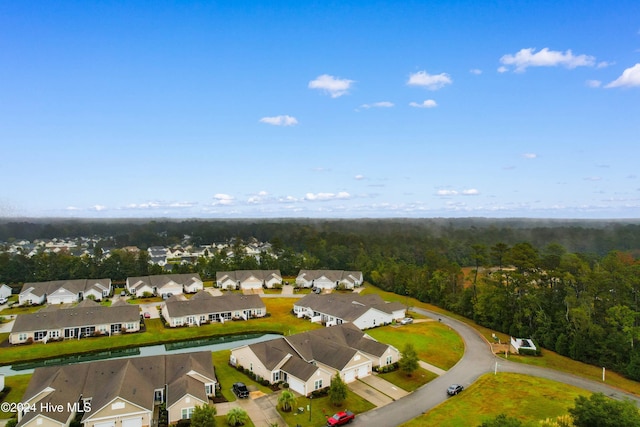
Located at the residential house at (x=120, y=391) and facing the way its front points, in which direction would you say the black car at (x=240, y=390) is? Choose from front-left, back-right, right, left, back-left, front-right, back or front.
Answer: left

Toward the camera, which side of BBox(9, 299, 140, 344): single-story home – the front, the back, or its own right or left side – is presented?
back

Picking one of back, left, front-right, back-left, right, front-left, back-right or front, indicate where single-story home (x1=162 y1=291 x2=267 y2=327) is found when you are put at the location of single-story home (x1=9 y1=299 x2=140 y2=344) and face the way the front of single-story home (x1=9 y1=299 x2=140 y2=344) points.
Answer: right

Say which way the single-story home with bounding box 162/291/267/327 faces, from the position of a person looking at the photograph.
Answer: facing away from the viewer

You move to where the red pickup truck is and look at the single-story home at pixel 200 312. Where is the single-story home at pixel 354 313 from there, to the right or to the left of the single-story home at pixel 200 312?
right

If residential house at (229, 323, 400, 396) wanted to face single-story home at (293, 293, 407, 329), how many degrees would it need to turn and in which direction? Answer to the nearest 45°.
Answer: approximately 135° to its left

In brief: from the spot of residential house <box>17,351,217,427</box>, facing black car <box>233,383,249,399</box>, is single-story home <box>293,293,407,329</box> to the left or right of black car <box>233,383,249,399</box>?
left

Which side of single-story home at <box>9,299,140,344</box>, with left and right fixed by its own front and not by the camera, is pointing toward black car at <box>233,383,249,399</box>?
back

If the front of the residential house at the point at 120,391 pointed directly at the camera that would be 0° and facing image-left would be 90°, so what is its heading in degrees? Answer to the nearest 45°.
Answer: approximately 0°
